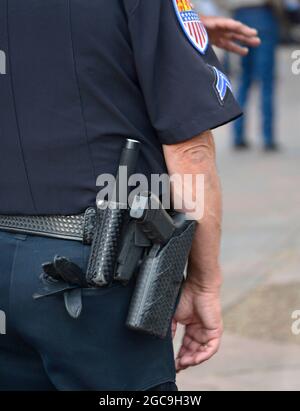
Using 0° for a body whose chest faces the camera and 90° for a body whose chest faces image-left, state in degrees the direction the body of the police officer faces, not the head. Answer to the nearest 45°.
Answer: approximately 225°

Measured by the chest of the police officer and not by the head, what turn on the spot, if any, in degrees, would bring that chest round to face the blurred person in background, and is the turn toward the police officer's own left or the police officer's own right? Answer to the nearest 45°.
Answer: approximately 45° to the police officer's own left
